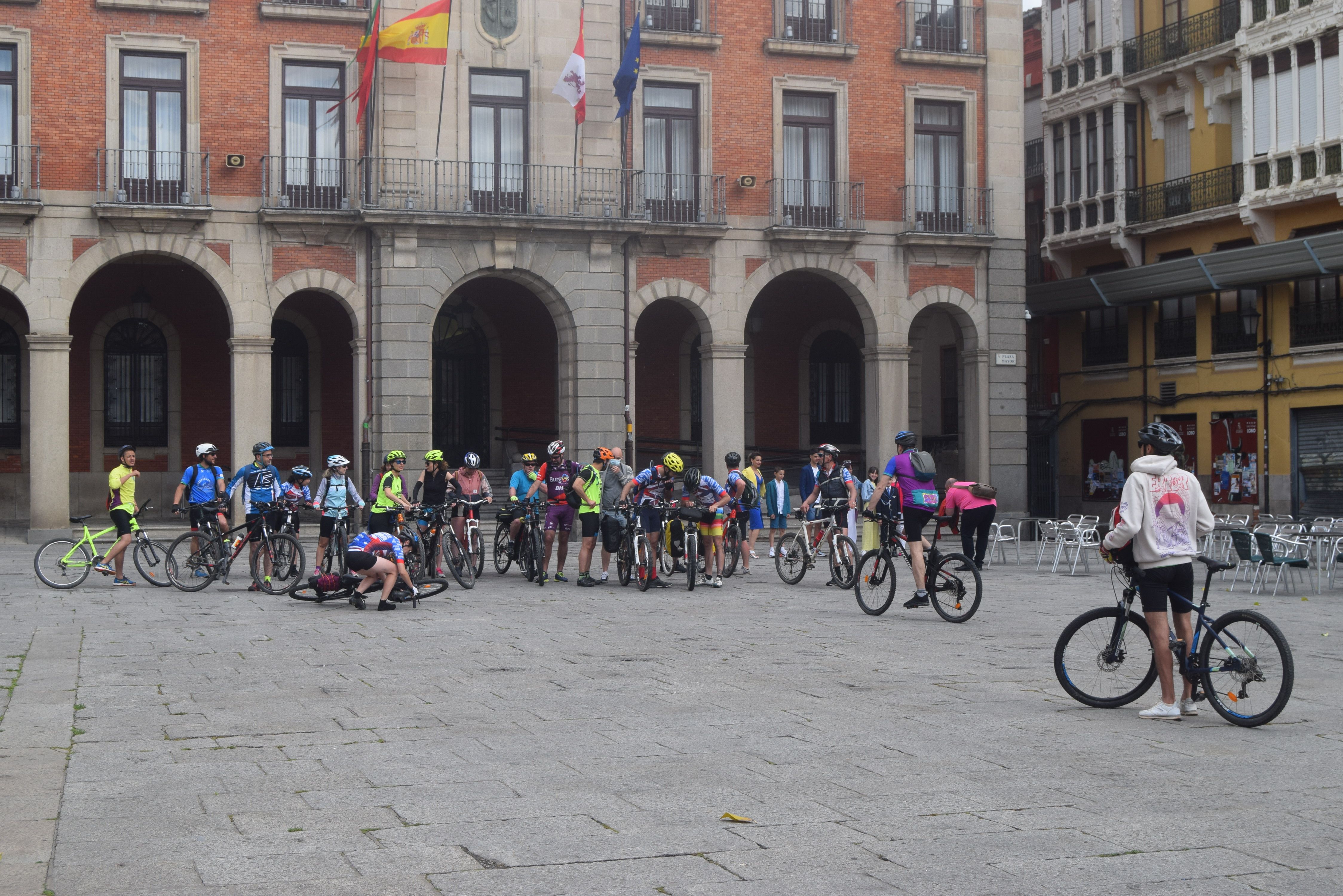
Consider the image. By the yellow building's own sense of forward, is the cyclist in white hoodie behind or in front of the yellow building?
in front

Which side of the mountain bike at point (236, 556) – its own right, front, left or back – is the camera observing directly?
right

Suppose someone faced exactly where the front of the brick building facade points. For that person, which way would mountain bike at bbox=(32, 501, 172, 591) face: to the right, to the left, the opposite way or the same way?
to the left

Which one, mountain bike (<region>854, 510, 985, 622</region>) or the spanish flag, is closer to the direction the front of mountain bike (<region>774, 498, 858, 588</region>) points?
the mountain bike

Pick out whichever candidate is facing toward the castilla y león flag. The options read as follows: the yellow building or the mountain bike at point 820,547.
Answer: the yellow building

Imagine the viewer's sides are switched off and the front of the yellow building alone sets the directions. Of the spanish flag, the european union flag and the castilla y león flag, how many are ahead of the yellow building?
3

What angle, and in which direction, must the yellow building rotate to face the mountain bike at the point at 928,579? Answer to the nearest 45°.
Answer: approximately 45° to its left

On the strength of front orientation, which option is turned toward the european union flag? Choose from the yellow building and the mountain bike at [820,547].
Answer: the yellow building

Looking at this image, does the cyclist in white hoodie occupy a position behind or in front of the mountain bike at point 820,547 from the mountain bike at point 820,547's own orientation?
in front

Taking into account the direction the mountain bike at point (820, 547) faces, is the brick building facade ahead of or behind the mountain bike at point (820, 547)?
behind

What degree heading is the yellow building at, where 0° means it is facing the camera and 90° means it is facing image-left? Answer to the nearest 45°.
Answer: approximately 45°

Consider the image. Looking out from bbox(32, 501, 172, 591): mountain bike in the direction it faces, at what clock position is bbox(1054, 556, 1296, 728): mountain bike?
bbox(1054, 556, 1296, 728): mountain bike is roughly at 2 o'clock from bbox(32, 501, 172, 591): mountain bike.

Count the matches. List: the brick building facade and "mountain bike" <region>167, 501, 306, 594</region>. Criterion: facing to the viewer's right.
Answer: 1

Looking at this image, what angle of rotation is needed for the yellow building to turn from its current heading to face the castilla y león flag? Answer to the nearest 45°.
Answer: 0° — it already faces it
